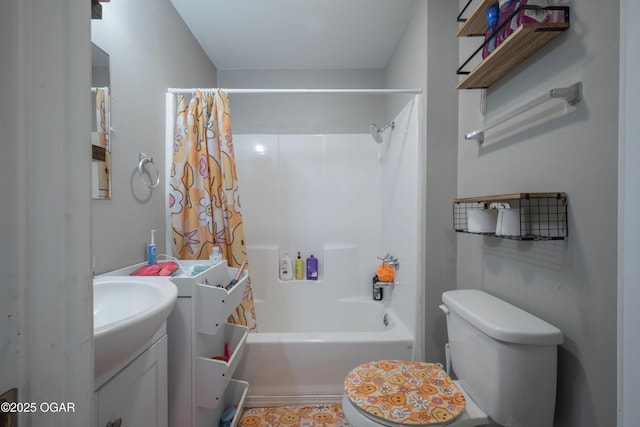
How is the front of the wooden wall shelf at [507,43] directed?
to the viewer's left

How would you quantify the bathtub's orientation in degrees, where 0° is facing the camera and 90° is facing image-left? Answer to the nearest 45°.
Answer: approximately 0°

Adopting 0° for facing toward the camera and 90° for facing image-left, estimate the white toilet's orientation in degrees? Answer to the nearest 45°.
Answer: approximately 45°

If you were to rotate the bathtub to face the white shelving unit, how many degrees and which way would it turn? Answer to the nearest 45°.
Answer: approximately 45° to its right

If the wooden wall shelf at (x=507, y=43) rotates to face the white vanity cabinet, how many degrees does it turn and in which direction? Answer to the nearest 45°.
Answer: approximately 45° to its left

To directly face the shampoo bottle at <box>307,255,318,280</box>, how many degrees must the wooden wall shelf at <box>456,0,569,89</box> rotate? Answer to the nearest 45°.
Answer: approximately 45° to its right

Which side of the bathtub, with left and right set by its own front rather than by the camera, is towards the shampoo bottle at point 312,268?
back
